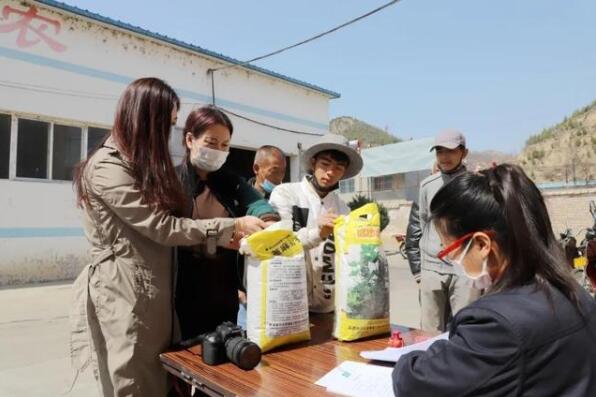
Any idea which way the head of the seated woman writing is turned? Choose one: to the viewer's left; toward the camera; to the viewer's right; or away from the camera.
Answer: to the viewer's left

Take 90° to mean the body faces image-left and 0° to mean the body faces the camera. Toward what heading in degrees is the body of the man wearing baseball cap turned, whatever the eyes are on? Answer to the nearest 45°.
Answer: approximately 0°

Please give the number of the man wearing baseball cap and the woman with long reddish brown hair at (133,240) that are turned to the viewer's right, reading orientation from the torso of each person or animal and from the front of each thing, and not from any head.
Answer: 1

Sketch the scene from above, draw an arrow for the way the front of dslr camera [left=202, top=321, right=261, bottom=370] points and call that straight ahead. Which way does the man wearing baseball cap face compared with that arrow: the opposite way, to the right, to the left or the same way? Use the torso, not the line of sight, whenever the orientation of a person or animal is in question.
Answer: to the right

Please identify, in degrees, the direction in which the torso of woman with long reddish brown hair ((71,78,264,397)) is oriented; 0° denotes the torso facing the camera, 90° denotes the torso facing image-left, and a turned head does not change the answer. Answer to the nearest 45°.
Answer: approximately 270°

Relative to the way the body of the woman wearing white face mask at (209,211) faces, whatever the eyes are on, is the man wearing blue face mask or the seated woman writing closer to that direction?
the seated woman writing

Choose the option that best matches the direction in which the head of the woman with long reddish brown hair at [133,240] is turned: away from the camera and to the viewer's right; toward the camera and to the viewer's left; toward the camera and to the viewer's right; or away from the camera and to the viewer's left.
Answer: away from the camera and to the viewer's right

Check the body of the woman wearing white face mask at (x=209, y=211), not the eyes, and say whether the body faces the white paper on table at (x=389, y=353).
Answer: yes

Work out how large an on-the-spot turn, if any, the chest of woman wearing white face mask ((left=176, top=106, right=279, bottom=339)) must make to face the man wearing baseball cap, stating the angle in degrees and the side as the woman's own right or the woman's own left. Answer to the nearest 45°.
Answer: approximately 90° to the woman's own left
